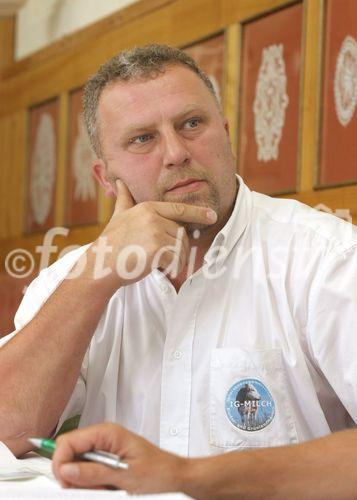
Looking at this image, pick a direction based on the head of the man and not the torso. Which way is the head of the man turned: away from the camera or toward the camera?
toward the camera

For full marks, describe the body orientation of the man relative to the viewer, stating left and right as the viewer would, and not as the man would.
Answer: facing the viewer

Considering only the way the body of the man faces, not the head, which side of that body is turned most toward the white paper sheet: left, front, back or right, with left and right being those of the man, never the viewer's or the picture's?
front
